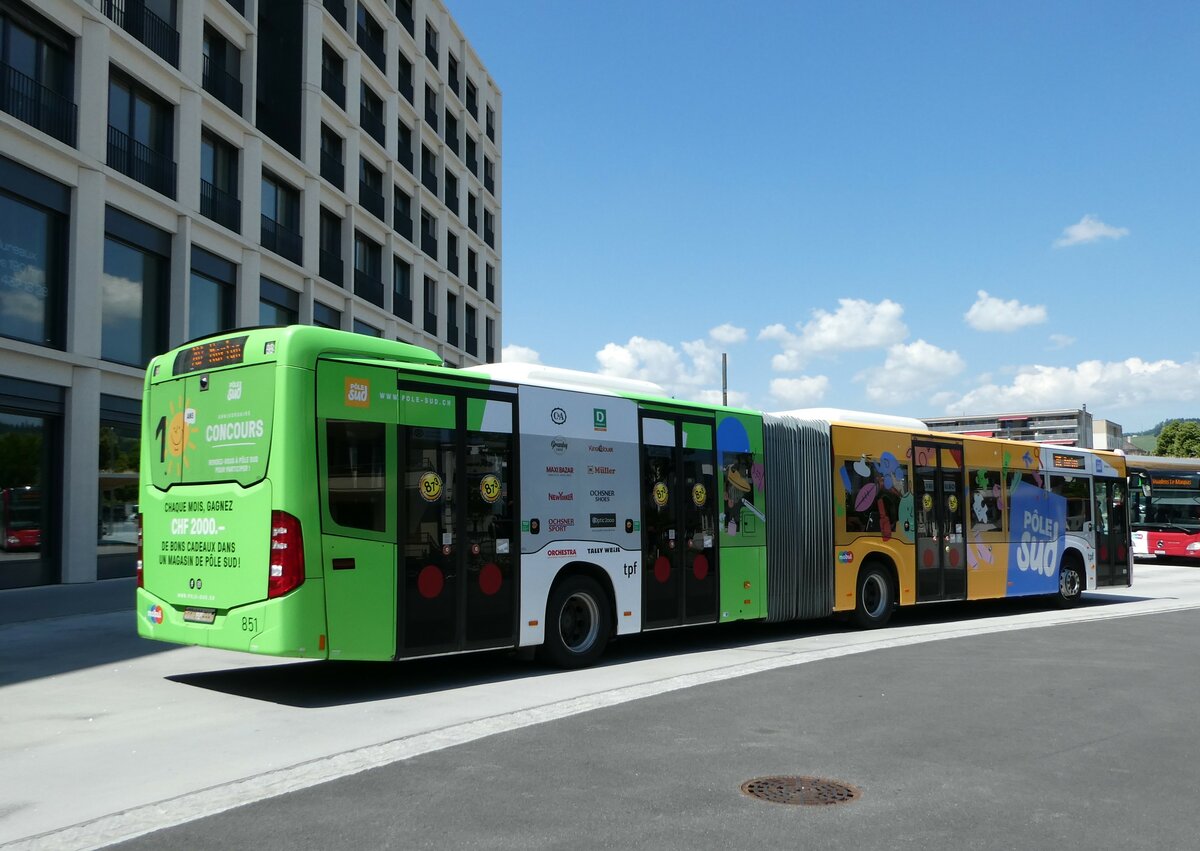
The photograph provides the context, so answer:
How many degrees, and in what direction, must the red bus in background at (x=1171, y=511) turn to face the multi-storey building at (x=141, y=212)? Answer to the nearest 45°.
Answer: approximately 45° to its right

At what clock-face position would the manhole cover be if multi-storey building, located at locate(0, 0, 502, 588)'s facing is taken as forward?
The manhole cover is roughly at 1 o'clock from the multi-storey building.

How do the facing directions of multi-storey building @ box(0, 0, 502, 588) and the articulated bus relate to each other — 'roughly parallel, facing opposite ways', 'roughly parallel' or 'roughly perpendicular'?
roughly perpendicular

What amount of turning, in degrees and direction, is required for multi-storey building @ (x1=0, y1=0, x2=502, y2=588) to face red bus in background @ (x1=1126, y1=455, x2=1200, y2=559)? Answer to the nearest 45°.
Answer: approximately 45° to its left

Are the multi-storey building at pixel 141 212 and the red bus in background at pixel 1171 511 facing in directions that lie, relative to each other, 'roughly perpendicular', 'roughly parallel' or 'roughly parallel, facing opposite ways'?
roughly perpendicular

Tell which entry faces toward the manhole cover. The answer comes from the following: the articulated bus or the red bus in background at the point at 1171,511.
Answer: the red bus in background

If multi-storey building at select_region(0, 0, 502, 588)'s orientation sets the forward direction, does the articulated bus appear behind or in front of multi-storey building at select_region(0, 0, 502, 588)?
in front

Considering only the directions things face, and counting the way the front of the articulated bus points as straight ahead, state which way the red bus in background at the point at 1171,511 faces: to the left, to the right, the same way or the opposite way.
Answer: the opposite way

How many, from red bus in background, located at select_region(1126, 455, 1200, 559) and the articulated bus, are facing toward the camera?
1

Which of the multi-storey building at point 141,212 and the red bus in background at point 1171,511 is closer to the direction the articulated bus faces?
the red bus in background

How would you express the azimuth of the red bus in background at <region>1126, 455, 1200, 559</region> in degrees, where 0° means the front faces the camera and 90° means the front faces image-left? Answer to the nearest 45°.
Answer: approximately 0°

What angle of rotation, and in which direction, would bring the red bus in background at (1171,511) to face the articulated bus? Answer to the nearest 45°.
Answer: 0° — it already faces it

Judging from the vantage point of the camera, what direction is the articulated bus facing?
facing away from the viewer and to the right of the viewer

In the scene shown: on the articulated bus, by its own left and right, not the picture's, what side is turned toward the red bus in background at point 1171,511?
front

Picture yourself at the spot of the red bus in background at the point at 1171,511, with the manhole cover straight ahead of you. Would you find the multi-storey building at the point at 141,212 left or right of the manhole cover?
right
